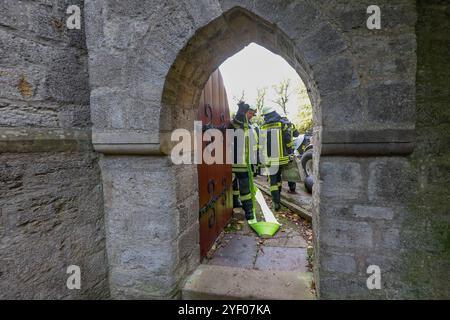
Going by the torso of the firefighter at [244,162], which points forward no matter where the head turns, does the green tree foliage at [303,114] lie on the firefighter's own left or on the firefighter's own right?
on the firefighter's own left
